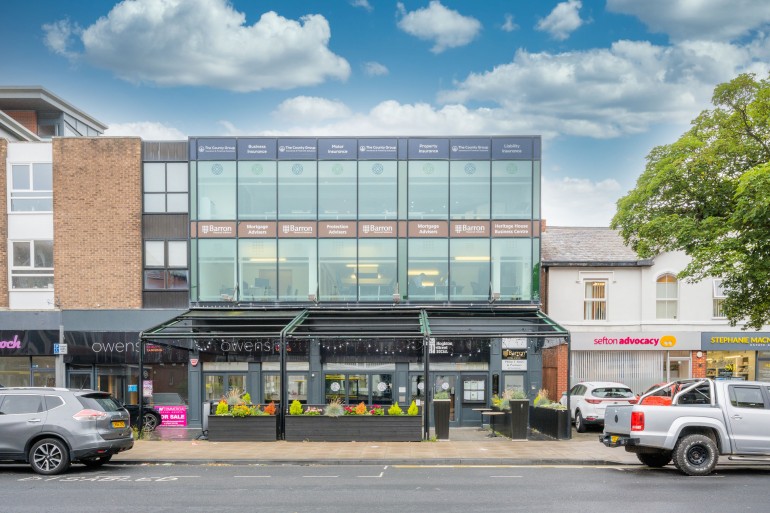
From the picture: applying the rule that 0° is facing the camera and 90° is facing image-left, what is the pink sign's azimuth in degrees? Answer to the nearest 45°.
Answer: approximately 0°

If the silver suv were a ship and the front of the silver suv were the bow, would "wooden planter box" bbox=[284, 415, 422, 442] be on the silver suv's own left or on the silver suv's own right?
on the silver suv's own right

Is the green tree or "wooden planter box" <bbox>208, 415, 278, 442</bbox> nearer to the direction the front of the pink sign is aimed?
the wooden planter box
